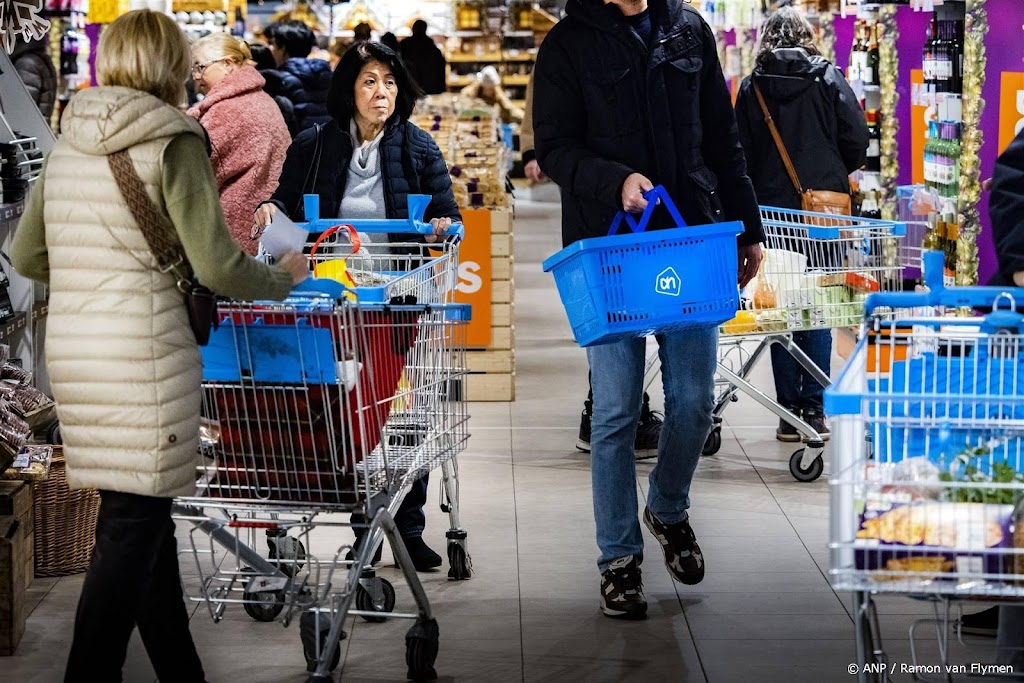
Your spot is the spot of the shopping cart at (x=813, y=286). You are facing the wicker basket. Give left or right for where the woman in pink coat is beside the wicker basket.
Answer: right

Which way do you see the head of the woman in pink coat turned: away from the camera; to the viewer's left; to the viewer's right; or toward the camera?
to the viewer's left

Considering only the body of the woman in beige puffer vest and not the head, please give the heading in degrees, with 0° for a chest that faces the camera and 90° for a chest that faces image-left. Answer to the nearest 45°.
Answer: approximately 225°

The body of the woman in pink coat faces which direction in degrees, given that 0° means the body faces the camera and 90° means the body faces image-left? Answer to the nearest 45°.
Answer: approximately 90°

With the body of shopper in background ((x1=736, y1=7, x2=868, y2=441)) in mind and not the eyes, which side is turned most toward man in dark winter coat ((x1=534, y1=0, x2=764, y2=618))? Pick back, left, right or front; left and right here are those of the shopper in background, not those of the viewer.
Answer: back

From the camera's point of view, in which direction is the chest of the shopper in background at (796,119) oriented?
away from the camera

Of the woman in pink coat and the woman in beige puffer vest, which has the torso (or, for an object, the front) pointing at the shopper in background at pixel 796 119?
the woman in beige puffer vest

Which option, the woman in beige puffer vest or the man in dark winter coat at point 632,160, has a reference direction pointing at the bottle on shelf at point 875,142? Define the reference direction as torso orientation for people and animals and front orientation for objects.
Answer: the woman in beige puffer vest

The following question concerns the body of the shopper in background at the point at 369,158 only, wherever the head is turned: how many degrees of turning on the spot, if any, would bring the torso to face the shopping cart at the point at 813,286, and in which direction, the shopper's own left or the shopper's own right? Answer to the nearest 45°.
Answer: approximately 90° to the shopper's own left

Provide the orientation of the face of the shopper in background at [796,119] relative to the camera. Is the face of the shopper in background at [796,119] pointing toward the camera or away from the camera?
away from the camera
